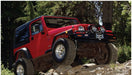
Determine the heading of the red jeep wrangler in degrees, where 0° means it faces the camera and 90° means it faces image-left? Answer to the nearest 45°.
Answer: approximately 315°
